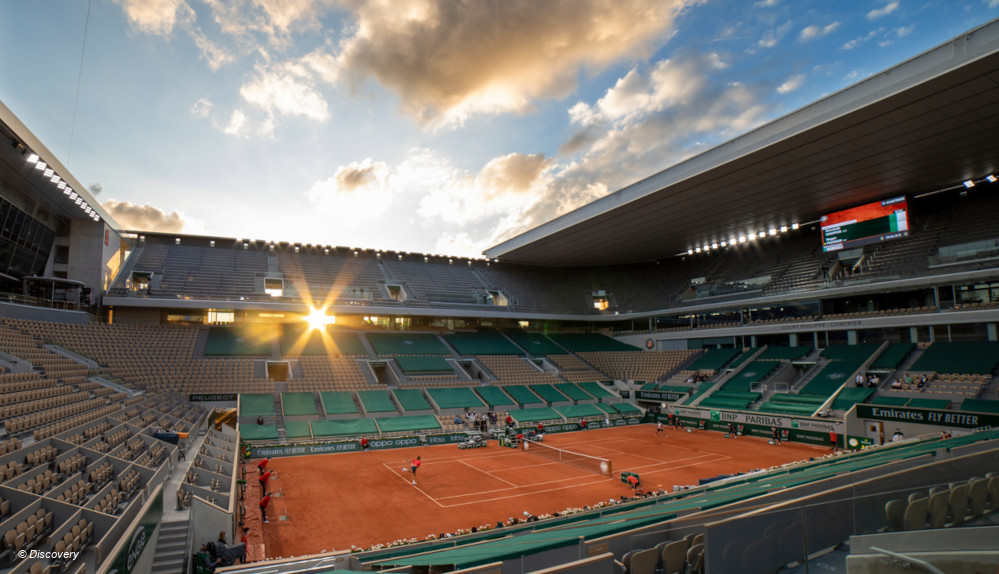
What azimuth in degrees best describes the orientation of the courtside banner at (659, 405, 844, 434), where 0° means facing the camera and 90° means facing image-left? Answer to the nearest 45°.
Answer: approximately 45°

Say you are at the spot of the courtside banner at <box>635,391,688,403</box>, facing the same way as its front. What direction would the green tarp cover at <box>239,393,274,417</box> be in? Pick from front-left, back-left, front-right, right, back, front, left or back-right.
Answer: front-right

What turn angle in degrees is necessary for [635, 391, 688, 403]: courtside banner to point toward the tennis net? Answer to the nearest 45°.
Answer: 0° — it already faces it

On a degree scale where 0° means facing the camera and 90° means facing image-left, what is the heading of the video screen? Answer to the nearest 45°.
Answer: approximately 45°

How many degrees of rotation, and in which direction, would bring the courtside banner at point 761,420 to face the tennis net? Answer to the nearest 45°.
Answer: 0° — it already faces it

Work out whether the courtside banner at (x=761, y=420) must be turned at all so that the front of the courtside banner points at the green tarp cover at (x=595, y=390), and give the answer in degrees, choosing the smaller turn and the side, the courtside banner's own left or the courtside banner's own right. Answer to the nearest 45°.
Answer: approximately 90° to the courtside banner's own right

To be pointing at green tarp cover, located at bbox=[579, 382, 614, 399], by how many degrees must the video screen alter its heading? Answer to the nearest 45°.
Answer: approximately 45° to its right
